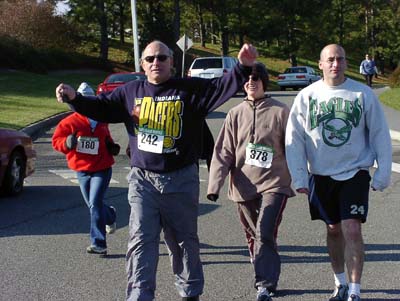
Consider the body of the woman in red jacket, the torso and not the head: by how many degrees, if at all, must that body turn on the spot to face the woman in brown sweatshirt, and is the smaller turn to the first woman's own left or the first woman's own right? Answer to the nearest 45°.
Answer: approximately 45° to the first woman's own left

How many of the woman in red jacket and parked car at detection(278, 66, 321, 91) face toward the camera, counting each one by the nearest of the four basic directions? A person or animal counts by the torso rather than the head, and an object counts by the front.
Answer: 1

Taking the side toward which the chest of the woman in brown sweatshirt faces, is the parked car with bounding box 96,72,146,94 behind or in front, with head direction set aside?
behind

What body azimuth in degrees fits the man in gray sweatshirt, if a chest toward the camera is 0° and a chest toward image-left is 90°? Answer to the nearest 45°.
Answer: approximately 0°

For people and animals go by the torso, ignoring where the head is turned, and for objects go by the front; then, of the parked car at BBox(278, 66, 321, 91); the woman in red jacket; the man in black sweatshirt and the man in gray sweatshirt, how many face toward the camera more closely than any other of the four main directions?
3

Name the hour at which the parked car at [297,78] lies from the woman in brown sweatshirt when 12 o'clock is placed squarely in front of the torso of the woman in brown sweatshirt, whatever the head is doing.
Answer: The parked car is roughly at 6 o'clock from the woman in brown sweatshirt.

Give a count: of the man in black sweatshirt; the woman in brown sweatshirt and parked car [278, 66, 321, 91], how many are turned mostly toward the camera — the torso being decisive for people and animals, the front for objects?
2

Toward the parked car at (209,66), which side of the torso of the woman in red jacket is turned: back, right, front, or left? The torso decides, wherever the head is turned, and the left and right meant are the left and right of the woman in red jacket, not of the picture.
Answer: back
